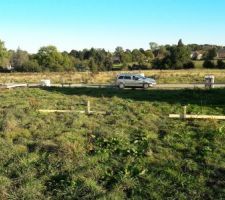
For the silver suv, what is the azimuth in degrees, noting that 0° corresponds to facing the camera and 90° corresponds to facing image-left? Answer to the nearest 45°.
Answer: approximately 270°
